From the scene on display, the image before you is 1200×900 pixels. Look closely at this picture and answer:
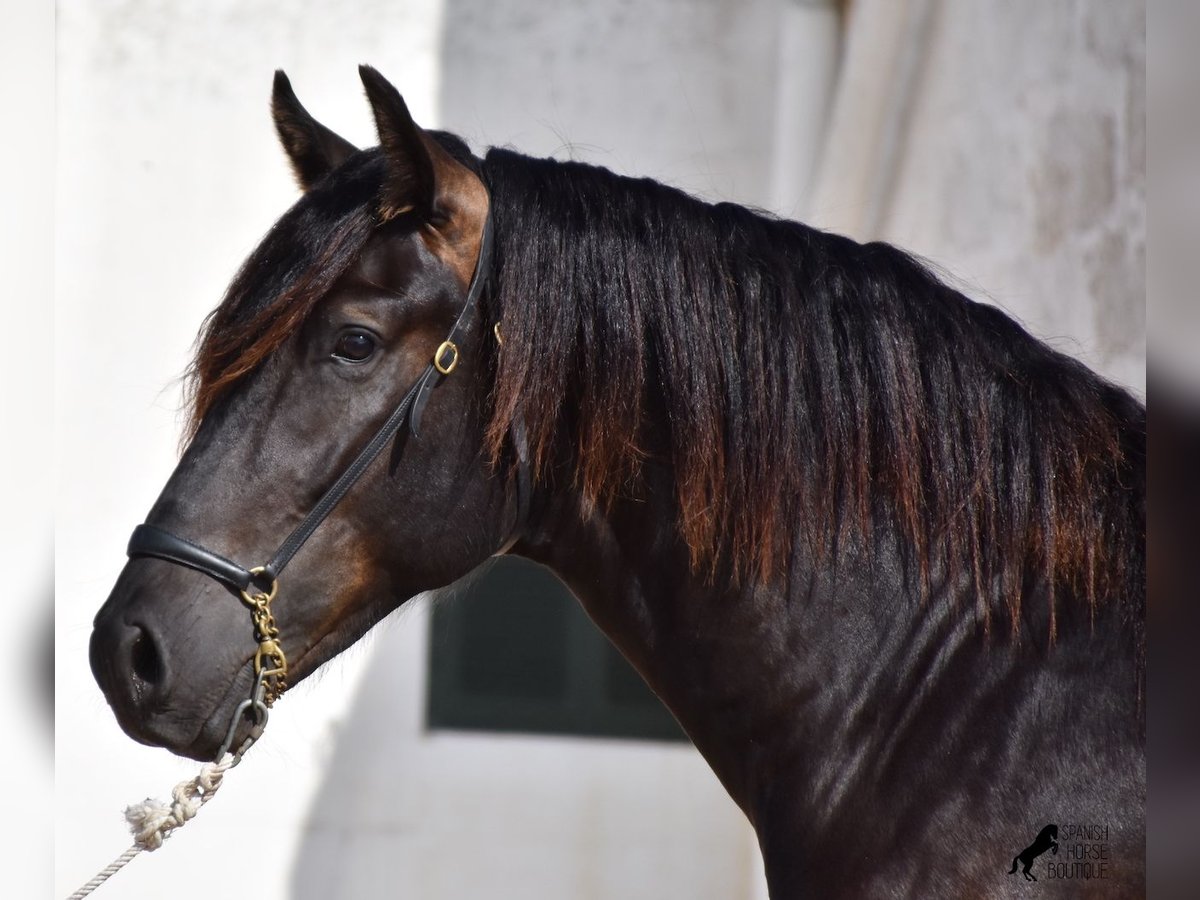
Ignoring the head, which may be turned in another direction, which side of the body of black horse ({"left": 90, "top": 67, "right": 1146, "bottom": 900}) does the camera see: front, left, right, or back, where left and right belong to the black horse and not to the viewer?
left
